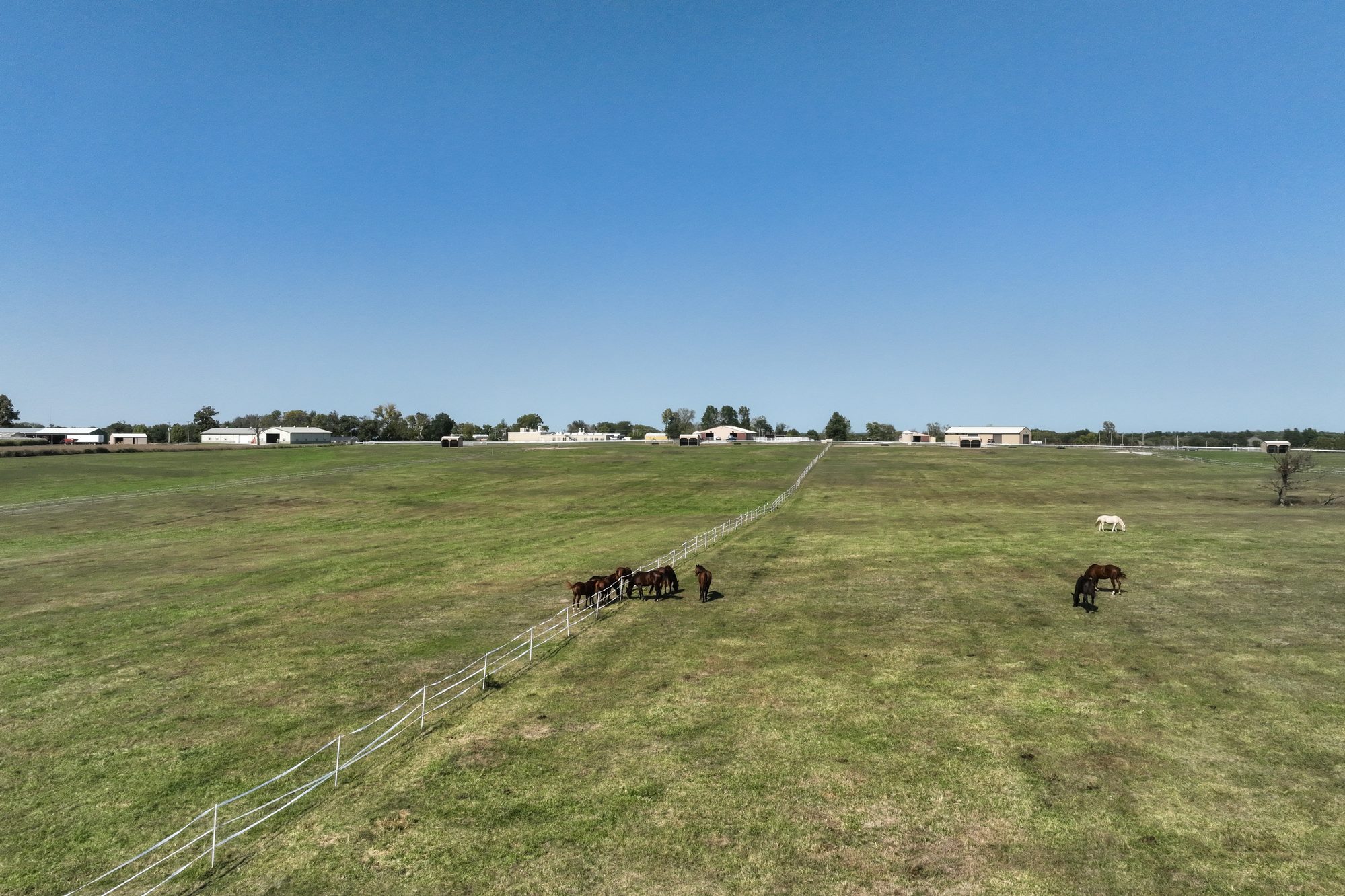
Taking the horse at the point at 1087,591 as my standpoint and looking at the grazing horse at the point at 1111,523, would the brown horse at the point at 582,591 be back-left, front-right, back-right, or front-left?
back-left

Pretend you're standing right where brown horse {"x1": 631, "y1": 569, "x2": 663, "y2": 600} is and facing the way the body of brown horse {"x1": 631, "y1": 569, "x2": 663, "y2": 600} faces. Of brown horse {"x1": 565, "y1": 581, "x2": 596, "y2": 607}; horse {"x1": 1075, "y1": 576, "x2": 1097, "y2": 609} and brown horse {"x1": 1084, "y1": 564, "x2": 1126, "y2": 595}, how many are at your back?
2

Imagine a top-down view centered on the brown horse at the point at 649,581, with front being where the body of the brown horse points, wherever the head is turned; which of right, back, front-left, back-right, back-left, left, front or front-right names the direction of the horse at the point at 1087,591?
back

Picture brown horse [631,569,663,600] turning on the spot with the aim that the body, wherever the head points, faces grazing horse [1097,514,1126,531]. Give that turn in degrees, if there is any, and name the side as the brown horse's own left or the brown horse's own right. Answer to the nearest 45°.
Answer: approximately 135° to the brown horse's own right

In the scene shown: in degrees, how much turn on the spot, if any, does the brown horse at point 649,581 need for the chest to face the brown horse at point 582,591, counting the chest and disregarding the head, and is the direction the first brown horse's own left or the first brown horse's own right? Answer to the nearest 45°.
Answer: approximately 45° to the first brown horse's own left

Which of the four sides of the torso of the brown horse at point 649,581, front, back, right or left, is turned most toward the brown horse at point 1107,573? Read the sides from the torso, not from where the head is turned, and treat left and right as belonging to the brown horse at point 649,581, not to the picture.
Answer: back

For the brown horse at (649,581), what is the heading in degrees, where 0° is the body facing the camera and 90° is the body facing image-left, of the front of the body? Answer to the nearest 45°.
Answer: approximately 90°

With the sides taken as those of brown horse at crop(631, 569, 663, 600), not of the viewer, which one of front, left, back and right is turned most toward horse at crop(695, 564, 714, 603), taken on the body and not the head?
back

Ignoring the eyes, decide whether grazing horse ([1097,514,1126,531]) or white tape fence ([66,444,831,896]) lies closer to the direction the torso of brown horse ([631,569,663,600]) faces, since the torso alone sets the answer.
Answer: the white tape fence
